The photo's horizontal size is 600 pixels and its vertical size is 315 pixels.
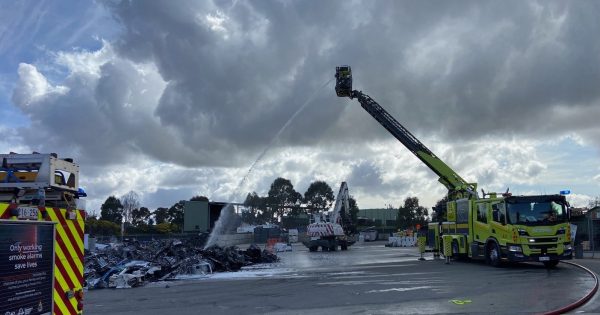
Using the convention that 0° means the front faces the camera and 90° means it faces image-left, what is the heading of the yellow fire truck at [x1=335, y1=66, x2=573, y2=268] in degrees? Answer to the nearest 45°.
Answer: approximately 315°

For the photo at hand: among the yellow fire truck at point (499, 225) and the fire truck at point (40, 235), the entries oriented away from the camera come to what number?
1

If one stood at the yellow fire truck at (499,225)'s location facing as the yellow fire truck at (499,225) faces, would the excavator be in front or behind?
behind

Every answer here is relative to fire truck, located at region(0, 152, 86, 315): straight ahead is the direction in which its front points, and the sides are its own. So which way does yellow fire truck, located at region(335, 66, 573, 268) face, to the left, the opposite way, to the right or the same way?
the opposite way

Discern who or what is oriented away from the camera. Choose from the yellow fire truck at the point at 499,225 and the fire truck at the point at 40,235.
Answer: the fire truck

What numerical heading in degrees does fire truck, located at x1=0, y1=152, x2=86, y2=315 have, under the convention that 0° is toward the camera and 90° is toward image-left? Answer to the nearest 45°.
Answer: approximately 180°

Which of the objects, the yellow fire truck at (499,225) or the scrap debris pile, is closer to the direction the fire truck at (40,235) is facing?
the scrap debris pile
